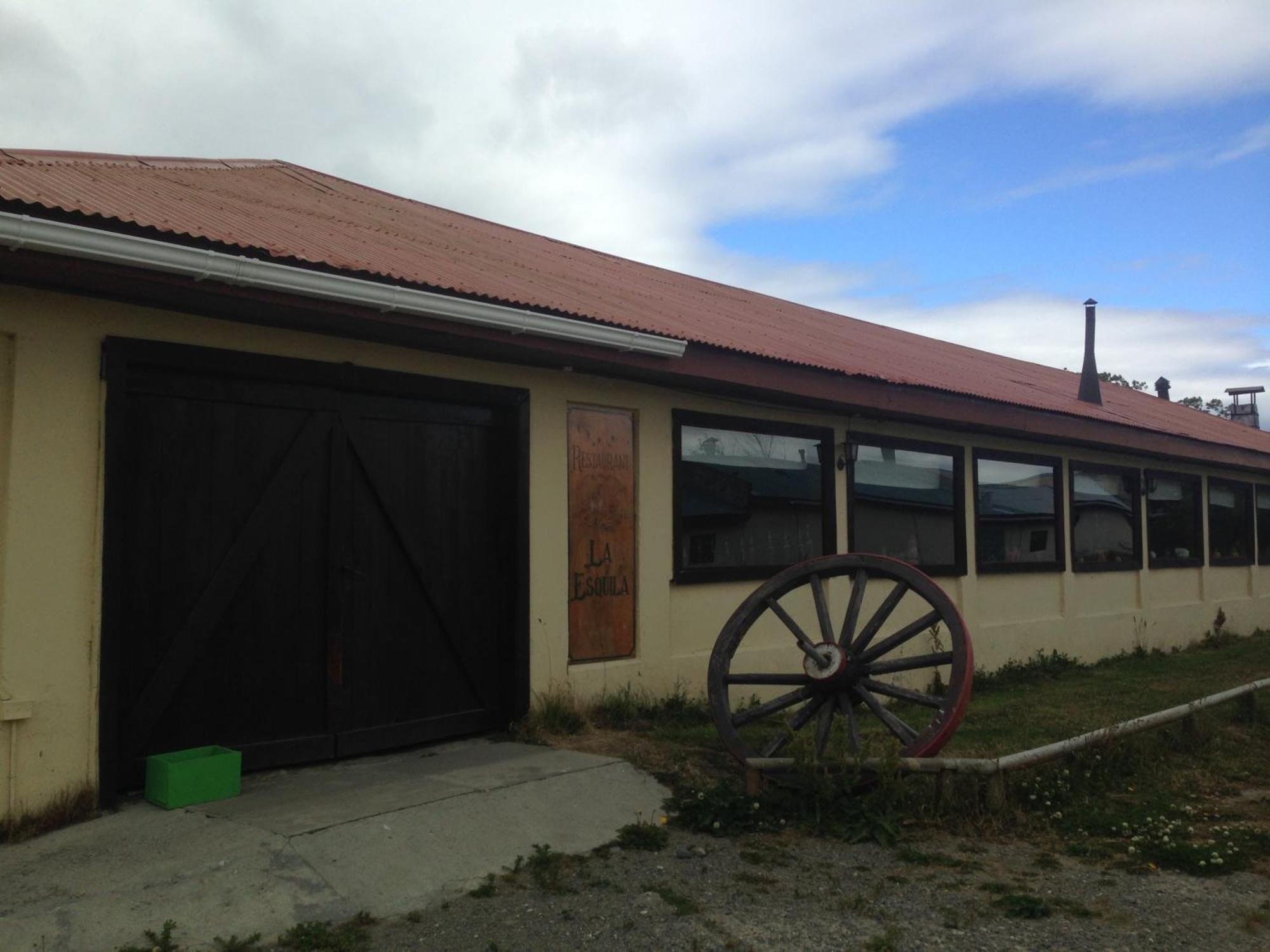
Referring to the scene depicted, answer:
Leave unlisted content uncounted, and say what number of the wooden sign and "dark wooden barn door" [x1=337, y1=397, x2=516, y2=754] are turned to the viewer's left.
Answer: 0

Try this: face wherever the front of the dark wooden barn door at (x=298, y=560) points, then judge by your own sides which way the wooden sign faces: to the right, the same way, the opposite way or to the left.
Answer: the same way

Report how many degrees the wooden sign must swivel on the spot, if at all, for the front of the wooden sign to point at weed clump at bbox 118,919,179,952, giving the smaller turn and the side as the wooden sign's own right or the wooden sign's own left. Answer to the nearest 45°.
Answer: approximately 45° to the wooden sign's own right

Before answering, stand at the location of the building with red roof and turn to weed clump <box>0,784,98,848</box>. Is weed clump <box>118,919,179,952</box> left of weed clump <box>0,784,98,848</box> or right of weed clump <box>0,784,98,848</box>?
left

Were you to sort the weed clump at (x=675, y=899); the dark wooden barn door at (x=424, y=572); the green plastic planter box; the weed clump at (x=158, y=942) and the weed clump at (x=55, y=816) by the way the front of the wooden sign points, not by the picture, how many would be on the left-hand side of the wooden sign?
0

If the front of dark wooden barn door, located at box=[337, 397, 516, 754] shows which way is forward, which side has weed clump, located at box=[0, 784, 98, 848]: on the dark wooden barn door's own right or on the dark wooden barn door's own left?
on the dark wooden barn door's own right

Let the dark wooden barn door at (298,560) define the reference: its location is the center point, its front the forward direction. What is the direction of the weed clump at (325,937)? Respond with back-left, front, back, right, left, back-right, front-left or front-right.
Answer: front-right

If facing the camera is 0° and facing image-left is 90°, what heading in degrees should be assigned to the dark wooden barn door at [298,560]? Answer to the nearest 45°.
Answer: approximately 315°

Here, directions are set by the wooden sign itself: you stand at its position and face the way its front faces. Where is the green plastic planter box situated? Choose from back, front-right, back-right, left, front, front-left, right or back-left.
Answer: right

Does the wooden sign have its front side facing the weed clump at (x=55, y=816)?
no

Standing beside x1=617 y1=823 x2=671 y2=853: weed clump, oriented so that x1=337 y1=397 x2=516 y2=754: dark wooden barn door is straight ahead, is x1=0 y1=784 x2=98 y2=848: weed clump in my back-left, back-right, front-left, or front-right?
front-left

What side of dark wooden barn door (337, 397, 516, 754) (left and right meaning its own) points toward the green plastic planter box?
right

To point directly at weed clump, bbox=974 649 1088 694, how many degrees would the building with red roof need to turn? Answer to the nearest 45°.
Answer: approximately 90° to its left

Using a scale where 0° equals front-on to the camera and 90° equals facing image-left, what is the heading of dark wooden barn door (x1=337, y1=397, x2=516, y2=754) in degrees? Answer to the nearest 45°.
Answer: approximately 315°

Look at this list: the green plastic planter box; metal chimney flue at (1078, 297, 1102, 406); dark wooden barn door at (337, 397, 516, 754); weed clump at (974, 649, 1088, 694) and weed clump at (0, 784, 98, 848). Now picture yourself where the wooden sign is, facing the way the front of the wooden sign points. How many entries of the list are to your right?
3

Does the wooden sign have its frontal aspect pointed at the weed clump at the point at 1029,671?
no

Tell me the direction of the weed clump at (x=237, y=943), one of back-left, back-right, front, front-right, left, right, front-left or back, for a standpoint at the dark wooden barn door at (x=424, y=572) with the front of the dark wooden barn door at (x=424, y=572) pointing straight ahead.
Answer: front-right
